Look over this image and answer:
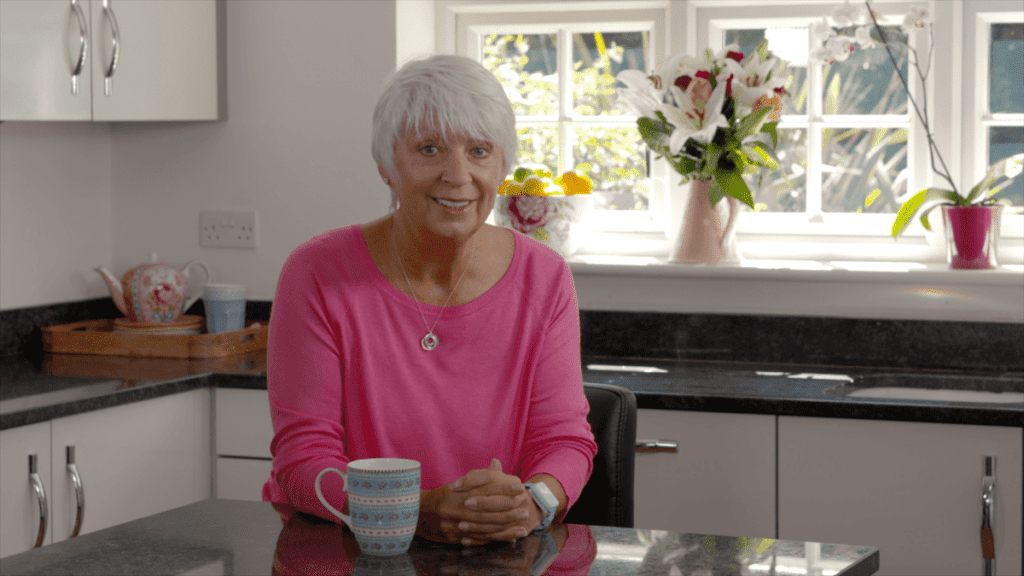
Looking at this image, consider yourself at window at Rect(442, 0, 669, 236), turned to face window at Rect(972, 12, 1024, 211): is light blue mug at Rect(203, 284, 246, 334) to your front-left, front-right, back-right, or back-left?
back-right

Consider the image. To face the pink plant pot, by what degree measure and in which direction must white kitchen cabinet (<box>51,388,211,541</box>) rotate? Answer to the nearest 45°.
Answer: approximately 45° to its left

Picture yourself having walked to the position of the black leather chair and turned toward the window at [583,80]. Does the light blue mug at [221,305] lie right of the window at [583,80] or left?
left

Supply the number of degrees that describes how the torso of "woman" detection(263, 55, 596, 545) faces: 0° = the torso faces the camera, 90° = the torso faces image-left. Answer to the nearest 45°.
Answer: approximately 0°
